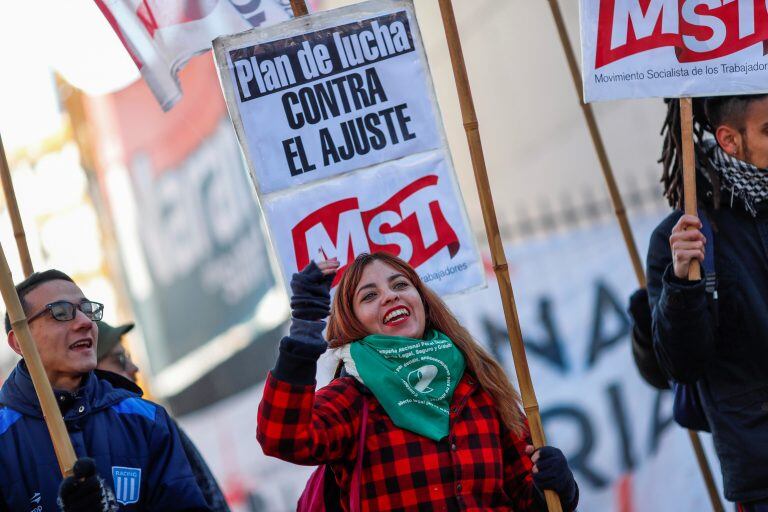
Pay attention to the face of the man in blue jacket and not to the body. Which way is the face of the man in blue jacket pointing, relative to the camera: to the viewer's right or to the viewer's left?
to the viewer's right

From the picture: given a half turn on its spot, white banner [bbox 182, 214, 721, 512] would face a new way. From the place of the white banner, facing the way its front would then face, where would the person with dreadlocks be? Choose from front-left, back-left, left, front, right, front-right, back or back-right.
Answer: back

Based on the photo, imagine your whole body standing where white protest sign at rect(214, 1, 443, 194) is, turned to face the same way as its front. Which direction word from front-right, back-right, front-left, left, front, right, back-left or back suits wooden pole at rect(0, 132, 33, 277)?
right

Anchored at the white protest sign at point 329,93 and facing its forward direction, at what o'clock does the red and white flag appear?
The red and white flag is roughly at 4 o'clock from the white protest sign.

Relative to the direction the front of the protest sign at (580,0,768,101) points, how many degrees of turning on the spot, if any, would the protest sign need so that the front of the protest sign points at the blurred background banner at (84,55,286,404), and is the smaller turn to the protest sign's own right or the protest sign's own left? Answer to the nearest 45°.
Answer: approximately 135° to the protest sign's own right

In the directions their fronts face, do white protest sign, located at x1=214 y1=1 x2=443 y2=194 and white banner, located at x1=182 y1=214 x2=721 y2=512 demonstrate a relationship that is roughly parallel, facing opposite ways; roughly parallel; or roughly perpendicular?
roughly parallel

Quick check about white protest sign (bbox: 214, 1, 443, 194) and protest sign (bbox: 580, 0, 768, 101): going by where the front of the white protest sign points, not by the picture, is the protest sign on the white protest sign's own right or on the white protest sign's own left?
on the white protest sign's own left

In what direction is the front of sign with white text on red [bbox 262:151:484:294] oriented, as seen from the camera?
facing the viewer

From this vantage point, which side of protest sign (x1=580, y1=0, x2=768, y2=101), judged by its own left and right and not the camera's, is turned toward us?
front
